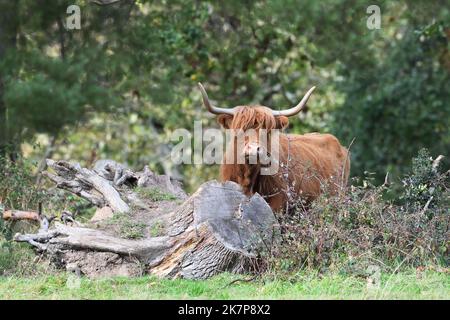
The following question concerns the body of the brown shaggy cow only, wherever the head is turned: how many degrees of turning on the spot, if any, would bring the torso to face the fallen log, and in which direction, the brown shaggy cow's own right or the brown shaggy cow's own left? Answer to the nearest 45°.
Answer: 0° — it already faces it

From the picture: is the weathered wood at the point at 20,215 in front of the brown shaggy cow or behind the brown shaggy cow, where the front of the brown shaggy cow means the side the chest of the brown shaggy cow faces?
in front

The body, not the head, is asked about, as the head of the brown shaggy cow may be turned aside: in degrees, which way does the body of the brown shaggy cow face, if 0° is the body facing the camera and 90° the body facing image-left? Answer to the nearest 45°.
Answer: approximately 45°
